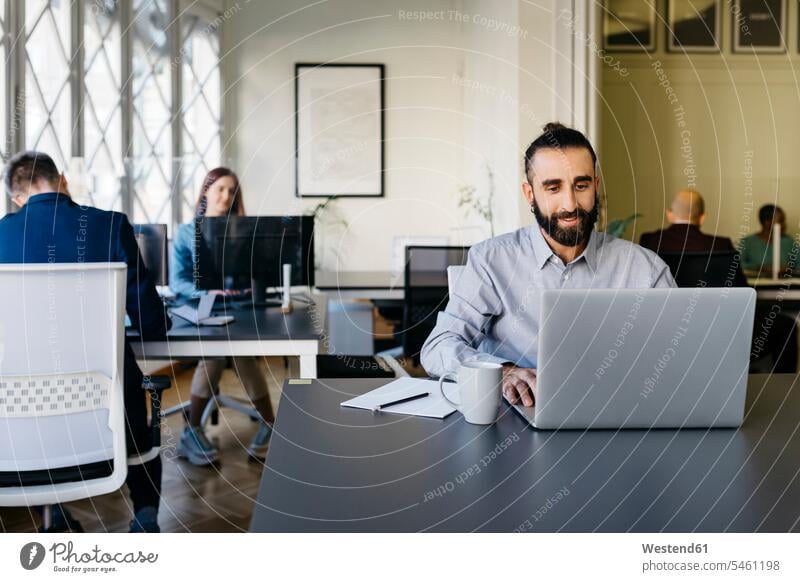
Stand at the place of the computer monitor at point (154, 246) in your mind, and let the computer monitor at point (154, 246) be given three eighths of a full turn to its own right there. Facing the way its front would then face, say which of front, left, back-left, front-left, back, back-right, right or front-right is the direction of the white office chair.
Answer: back-left

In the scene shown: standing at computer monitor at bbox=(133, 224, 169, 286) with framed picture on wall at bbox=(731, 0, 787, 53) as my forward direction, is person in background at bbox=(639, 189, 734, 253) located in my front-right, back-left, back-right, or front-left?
front-right

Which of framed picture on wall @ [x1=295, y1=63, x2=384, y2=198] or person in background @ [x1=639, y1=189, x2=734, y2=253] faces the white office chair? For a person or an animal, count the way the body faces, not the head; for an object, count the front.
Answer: the framed picture on wall

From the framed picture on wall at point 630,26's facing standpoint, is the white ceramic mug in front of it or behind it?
in front

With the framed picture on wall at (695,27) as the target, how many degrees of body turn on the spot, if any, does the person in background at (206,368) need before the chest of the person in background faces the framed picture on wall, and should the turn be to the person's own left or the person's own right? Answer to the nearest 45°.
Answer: approximately 135° to the person's own left

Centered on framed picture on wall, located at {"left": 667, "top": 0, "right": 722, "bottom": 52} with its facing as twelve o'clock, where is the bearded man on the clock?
The bearded man is roughly at 12 o'clock from the framed picture on wall.

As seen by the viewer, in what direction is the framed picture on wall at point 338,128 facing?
toward the camera

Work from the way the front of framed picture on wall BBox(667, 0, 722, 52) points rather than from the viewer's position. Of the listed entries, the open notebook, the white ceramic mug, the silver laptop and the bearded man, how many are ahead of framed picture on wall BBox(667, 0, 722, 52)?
4

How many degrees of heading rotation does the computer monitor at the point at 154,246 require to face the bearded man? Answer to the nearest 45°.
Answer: approximately 45° to its left

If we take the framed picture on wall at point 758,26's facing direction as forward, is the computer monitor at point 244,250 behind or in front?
in front

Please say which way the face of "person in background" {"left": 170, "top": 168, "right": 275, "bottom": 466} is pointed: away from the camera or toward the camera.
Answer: toward the camera

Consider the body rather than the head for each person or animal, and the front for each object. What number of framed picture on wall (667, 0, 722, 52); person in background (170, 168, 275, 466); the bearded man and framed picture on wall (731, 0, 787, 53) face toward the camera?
4

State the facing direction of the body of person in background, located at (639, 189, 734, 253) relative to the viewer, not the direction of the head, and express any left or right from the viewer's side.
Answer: facing away from the viewer

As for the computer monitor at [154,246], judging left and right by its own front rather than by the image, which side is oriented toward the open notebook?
front

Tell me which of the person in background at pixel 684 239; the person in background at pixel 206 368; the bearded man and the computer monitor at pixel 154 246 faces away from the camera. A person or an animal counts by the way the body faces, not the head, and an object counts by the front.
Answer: the person in background at pixel 684 239

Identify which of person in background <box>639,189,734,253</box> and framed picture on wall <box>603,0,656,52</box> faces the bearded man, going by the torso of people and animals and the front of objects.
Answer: the framed picture on wall

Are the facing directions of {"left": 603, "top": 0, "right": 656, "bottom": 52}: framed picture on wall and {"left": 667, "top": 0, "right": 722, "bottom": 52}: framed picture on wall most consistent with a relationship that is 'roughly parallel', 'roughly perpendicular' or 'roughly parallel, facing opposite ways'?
roughly parallel

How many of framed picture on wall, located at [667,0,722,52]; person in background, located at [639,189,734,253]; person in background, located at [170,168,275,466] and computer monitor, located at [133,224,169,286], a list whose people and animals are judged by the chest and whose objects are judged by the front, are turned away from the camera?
1

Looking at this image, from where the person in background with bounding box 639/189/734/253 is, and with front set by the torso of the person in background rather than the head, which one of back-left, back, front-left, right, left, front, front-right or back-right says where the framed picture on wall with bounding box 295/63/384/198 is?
front-left

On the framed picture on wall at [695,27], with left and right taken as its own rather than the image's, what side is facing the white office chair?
front

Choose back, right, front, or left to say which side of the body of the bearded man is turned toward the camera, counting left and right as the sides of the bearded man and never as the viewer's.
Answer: front
